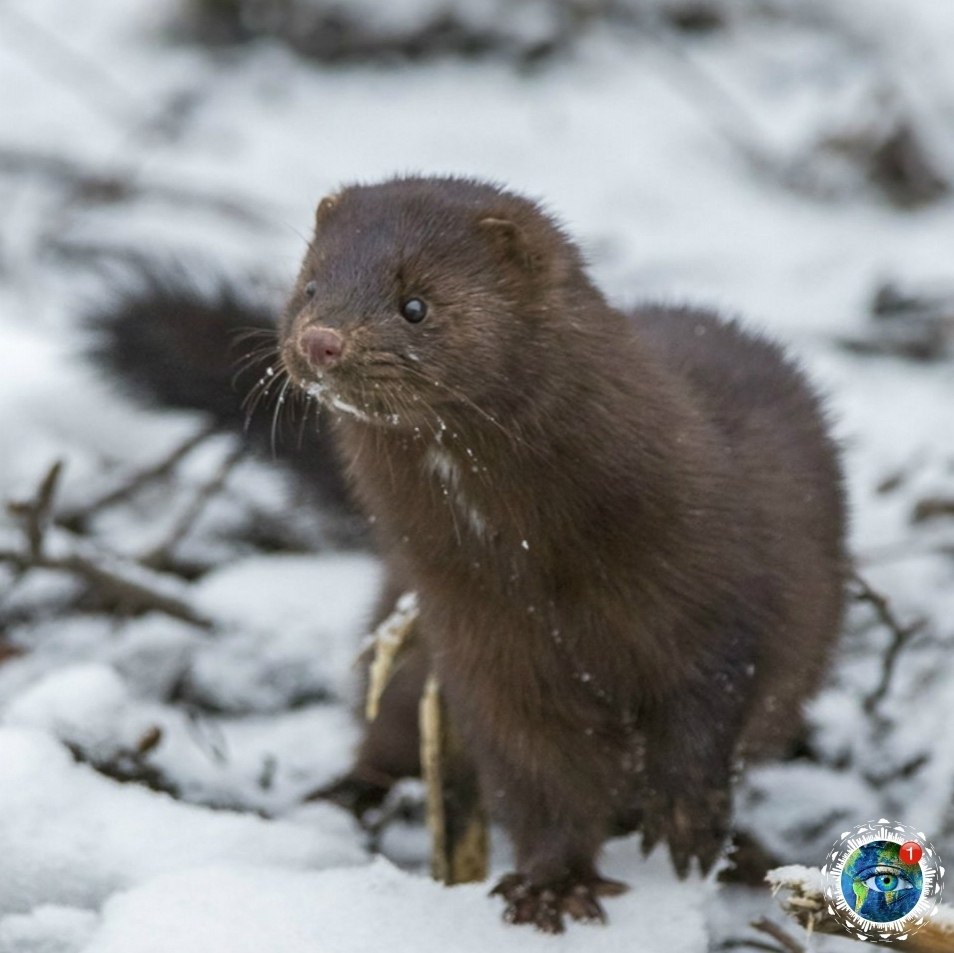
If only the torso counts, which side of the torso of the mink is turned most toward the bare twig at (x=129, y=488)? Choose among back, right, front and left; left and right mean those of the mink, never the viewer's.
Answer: right

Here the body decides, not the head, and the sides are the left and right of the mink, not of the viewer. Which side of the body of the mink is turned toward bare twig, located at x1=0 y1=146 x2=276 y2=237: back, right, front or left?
right

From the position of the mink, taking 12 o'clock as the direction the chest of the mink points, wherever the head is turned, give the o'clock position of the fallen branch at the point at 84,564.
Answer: The fallen branch is roughly at 3 o'clock from the mink.

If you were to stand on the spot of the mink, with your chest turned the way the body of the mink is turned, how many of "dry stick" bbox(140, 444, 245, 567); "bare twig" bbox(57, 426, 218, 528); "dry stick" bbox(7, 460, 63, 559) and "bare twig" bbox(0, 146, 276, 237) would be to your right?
4

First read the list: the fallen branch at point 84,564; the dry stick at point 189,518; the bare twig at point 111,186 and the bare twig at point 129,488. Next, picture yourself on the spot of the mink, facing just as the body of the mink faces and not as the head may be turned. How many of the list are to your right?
4

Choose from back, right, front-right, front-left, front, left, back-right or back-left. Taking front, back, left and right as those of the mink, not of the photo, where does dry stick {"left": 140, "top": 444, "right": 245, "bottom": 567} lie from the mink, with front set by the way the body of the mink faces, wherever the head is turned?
right

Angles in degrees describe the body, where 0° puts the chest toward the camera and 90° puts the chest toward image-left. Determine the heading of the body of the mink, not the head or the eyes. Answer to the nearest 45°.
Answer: approximately 45°

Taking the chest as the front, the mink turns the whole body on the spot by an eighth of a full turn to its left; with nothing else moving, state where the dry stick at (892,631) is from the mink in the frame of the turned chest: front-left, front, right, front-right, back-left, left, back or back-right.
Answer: back-left
